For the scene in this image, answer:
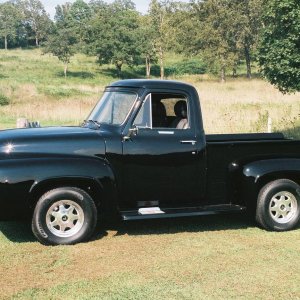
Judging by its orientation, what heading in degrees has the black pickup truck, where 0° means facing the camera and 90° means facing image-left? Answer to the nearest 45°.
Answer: approximately 90°

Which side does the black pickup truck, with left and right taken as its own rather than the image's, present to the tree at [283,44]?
right
